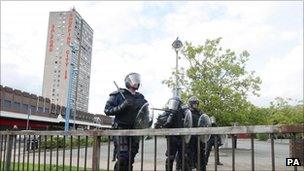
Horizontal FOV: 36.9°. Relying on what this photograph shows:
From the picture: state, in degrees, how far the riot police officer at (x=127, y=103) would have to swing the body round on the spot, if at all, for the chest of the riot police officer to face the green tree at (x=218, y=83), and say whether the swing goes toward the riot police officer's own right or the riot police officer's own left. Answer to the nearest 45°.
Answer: approximately 135° to the riot police officer's own left
